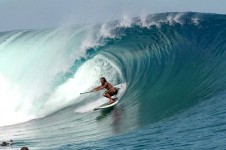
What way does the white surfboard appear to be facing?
to the viewer's right
